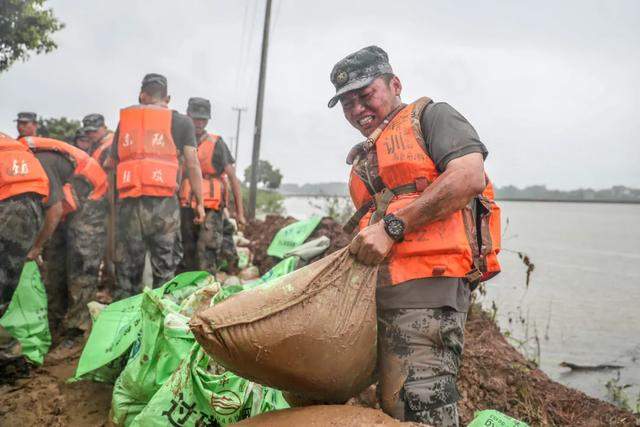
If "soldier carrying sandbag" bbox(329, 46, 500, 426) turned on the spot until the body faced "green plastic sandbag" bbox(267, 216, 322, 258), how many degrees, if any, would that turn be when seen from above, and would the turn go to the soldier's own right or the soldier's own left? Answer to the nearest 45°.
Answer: approximately 135° to the soldier's own right

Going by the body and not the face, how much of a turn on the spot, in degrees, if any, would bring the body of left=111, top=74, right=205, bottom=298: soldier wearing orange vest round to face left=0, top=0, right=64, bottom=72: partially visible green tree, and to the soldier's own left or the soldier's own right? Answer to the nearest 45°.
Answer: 0° — they already face it

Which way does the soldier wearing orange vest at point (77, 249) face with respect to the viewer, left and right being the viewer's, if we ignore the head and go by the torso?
facing to the left of the viewer

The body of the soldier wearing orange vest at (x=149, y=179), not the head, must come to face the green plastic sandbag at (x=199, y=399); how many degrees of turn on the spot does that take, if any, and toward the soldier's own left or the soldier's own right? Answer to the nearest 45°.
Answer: approximately 180°

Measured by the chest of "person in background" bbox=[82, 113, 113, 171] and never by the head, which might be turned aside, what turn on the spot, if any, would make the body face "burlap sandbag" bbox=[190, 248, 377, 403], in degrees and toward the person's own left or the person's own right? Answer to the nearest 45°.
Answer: approximately 45° to the person's own left

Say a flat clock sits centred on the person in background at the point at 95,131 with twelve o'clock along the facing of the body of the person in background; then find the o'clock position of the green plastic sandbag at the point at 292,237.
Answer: The green plastic sandbag is roughly at 9 o'clock from the person in background.

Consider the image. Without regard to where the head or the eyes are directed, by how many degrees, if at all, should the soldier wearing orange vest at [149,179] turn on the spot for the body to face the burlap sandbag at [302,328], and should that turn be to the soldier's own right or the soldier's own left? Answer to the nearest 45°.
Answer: approximately 180°

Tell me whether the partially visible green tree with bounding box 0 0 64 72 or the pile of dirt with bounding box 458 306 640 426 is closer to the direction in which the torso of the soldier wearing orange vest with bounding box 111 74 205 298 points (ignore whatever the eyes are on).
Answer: the partially visible green tree

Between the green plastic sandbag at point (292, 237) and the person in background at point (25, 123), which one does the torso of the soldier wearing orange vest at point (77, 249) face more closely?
the person in background

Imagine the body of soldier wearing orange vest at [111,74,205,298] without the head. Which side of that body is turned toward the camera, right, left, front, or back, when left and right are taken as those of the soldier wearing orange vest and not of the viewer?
back

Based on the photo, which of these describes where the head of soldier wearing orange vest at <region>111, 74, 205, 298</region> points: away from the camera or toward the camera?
away from the camera
